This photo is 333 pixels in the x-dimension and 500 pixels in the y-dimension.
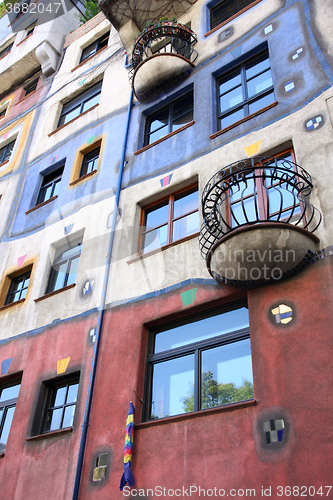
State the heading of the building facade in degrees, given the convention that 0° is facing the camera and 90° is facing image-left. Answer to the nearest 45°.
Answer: approximately 45°
